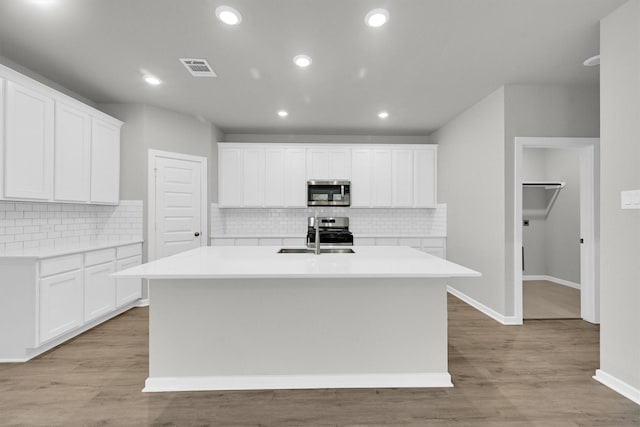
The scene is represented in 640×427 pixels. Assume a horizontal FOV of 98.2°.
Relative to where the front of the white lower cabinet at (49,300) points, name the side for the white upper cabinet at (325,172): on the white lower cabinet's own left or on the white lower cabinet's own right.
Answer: on the white lower cabinet's own left

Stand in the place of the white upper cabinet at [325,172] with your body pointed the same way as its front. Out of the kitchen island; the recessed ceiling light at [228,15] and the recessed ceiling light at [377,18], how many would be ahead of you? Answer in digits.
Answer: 3

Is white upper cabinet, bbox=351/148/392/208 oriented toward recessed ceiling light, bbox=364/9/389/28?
yes

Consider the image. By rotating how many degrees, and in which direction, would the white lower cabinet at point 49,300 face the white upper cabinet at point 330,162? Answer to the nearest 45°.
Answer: approximately 45° to its left

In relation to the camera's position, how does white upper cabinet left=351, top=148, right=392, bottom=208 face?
facing the viewer

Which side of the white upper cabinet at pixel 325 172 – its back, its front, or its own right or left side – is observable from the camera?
front

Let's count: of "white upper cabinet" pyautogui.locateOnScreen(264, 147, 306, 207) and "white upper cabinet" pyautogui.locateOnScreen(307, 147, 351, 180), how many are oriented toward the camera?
2

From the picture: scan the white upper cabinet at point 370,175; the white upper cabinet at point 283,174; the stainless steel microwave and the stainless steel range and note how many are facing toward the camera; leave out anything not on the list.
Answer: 4

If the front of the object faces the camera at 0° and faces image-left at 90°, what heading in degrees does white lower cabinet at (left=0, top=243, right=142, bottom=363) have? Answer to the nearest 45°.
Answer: approximately 315°

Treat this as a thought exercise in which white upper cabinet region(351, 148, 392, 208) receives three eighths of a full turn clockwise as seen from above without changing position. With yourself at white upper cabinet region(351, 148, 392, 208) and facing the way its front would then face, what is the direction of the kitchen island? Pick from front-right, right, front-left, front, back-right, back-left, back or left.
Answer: back-left

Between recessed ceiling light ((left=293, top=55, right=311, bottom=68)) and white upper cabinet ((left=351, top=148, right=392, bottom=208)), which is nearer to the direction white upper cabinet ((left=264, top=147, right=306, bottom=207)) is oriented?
the recessed ceiling light

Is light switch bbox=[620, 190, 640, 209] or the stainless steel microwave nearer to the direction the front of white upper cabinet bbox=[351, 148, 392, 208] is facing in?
the light switch

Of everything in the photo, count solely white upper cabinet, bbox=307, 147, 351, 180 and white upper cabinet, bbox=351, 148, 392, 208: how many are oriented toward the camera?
2

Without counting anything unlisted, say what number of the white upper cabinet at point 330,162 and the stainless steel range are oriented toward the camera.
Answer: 2

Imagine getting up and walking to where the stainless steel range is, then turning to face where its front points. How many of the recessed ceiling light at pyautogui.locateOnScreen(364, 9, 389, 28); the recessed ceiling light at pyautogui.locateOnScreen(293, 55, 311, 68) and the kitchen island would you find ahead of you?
3

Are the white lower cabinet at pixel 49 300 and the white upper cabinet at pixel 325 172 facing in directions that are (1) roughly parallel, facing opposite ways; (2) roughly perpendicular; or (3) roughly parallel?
roughly perpendicular

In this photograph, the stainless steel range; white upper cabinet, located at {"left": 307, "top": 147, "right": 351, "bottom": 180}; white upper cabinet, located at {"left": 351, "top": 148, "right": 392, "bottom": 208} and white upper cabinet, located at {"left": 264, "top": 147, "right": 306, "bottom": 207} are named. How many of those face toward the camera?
4
